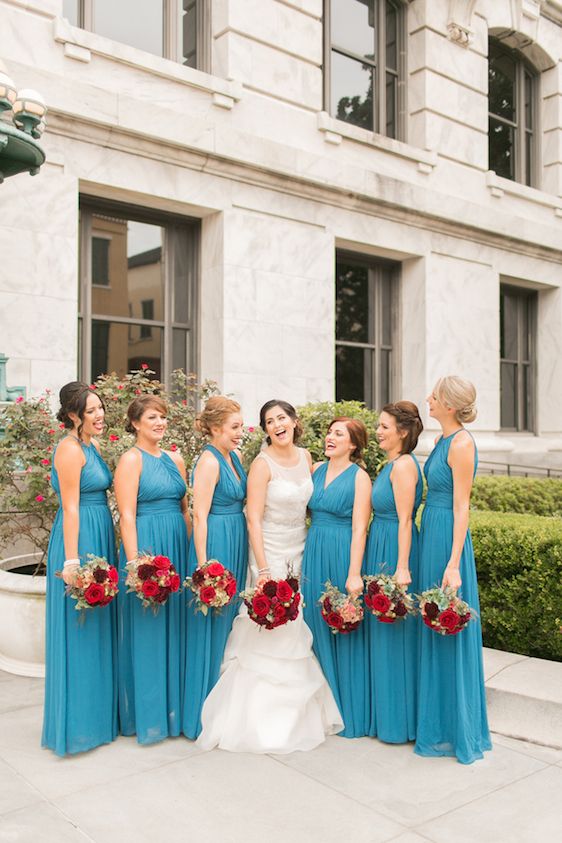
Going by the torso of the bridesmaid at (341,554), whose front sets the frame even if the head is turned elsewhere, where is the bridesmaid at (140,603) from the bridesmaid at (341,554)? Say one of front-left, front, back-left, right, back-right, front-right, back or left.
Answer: front-right

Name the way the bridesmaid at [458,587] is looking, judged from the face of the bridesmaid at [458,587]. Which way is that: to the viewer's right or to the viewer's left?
to the viewer's left

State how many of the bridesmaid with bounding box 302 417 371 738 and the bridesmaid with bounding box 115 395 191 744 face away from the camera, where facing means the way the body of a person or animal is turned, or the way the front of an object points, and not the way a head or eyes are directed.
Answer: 0

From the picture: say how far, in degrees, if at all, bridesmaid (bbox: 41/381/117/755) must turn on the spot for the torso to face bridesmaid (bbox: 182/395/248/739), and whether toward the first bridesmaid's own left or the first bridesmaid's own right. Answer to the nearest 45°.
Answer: approximately 45° to the first bridesmaid's own left

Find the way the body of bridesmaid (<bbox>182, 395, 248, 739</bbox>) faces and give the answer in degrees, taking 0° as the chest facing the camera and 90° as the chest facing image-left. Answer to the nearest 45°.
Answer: approximately 315°

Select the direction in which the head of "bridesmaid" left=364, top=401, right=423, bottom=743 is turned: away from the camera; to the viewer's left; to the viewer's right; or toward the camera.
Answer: to the viewer's left

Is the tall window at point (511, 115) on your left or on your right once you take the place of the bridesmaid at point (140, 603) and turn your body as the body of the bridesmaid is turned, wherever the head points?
on your left

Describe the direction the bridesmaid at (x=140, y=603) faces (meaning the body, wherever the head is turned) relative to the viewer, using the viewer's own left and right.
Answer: facing the viewer and to the right of the viewer

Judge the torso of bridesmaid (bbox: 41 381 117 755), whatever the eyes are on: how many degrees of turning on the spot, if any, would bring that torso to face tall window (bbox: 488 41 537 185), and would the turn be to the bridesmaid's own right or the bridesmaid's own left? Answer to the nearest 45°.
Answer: approximately 90° to the bridesmaid's own left

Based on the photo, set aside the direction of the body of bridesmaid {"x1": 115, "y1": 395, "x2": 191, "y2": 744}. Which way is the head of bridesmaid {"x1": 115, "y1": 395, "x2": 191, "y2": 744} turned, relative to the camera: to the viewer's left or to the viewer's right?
to the viewer's right
